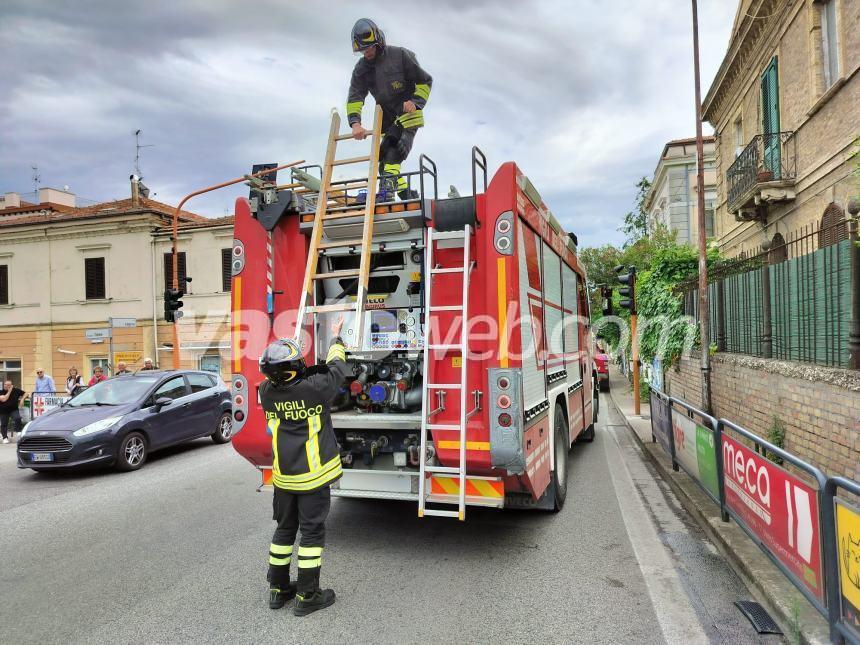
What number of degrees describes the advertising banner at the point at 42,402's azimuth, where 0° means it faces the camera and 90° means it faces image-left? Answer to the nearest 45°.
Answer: approximately 0°

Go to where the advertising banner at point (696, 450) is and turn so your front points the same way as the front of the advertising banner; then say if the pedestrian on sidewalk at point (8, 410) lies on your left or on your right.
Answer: on your right

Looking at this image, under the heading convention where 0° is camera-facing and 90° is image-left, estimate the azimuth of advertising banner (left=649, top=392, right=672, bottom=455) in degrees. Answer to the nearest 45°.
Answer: approximately 45°

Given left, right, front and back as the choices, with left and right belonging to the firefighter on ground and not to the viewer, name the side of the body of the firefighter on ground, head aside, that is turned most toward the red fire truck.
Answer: front

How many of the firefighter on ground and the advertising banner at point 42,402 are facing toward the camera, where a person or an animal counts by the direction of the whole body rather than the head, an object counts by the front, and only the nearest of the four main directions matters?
1

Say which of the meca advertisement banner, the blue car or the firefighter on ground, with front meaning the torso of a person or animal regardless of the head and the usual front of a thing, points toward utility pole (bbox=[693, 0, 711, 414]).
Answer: the firefighter on ground

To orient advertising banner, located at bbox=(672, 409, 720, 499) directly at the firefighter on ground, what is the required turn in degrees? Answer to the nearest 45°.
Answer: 0° — it already faces them
